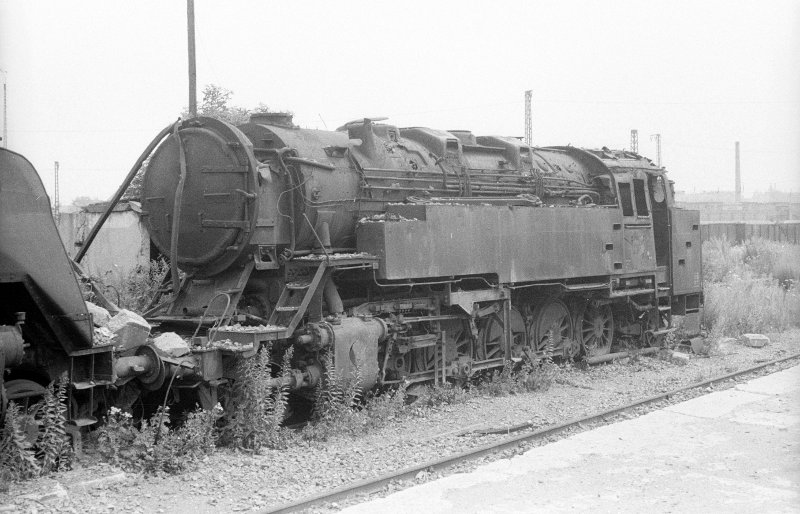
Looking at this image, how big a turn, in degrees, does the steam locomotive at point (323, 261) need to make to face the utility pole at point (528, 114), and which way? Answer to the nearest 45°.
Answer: approximately 135° to its right

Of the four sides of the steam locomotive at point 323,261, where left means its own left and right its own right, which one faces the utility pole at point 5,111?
right

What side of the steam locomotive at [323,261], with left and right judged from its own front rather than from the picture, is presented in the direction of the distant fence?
back

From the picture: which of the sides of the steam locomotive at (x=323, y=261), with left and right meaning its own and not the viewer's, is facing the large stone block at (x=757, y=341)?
back

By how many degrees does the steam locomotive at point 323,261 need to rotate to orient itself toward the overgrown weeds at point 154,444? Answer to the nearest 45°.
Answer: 0° — it already faces it

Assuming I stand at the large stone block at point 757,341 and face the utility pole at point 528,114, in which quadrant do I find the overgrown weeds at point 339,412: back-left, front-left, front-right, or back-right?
back-left

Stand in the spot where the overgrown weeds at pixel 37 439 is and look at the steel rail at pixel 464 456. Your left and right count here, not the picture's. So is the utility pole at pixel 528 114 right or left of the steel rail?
left

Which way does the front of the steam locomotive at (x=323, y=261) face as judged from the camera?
facing the viewer and to the left of the viewer

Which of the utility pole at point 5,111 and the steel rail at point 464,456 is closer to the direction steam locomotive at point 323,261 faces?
the utility pole

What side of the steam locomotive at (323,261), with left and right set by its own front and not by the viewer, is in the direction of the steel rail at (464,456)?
left

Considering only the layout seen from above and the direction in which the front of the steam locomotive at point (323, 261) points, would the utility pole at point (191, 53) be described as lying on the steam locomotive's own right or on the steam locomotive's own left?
on the steam locomotive's own right
